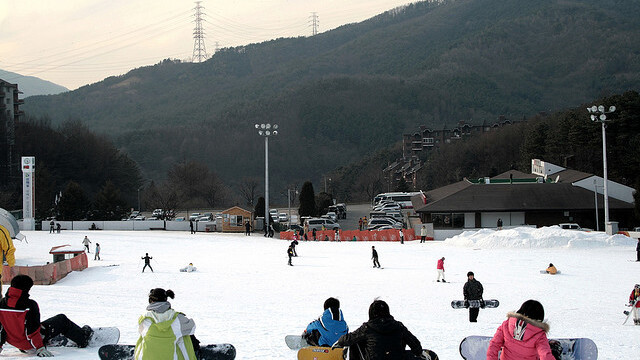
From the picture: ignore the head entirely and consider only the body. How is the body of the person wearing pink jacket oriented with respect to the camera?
away from the camera

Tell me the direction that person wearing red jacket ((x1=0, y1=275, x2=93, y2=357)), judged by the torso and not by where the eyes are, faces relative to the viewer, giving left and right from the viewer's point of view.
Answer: facing away from the viewer and to the right of the viewer

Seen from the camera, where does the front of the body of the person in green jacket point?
away from the camera

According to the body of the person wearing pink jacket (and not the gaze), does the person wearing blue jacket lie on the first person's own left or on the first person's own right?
on the first person's own left

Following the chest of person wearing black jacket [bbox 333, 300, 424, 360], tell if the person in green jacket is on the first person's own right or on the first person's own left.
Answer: on the first person's own left

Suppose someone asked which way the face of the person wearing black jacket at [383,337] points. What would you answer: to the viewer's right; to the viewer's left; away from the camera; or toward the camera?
away from the camera

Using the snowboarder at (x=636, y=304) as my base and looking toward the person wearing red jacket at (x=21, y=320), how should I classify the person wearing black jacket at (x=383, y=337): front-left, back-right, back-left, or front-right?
front-left

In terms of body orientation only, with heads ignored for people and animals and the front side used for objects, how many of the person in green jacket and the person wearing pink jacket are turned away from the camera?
2

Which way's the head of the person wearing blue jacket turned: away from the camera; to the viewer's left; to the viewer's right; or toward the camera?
away from the camera

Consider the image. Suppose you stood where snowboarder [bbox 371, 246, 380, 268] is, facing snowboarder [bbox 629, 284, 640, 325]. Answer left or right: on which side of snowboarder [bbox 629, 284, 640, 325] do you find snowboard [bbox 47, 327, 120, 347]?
right

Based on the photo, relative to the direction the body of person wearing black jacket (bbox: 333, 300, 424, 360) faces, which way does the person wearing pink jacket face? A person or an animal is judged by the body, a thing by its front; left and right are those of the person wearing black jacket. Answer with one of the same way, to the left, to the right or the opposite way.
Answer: the same way

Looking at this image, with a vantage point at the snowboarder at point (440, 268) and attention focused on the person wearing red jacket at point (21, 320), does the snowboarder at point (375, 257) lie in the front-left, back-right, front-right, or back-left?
back-right

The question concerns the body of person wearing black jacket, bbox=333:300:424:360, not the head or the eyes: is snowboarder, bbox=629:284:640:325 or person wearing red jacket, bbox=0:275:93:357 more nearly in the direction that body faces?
the snowboarder

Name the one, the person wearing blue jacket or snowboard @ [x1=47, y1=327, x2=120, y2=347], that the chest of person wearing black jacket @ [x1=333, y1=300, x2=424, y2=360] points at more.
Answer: the person wearing blue jacket

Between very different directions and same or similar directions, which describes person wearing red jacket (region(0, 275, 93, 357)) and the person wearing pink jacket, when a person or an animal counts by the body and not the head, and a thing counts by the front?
same or similar directions

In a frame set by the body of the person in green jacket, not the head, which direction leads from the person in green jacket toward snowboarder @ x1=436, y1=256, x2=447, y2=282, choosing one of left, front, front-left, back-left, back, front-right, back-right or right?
front-right

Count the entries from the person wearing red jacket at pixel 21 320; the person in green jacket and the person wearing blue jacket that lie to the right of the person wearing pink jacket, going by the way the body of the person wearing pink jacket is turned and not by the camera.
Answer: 0

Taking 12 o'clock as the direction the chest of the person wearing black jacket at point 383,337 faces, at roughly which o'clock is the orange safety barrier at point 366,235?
The orange safety barrier is roughly at 12 o'clock from the person wearing black jacket.

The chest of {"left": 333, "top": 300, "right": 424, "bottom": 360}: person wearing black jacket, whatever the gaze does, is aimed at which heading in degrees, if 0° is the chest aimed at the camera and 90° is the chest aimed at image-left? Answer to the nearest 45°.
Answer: approximately 180°
